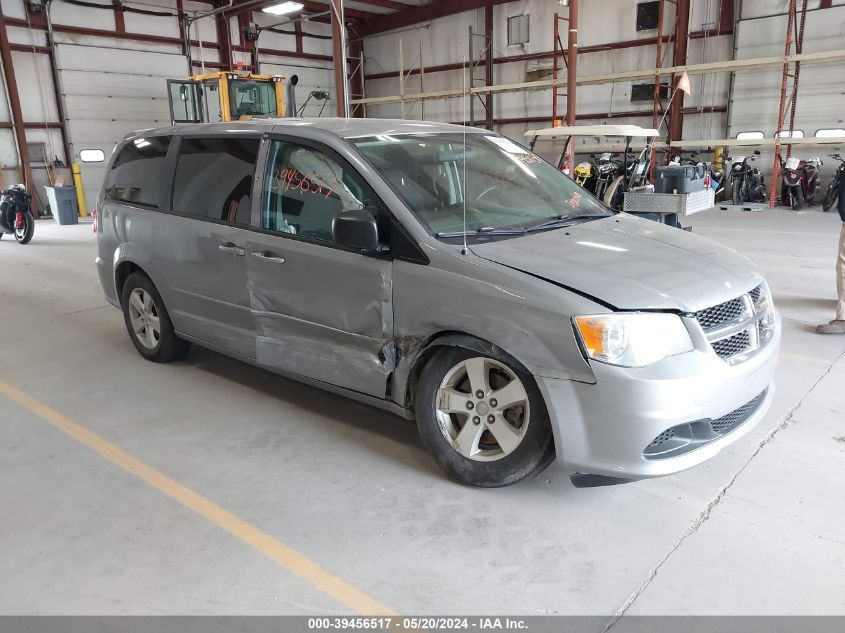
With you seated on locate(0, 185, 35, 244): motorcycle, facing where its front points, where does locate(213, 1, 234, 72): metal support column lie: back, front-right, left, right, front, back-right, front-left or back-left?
left

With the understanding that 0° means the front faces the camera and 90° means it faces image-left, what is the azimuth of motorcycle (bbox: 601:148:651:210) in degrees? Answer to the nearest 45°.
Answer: approximately 45°

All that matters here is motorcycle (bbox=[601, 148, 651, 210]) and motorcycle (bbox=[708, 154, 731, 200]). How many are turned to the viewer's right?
0

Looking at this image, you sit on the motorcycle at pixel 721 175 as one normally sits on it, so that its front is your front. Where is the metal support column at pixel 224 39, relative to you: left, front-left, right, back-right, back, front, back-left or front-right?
right

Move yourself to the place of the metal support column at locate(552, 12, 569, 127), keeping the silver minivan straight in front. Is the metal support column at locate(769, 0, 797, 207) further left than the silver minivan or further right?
left

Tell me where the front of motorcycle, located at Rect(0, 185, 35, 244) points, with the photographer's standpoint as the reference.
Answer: facing the viewer and to the right of the viewer

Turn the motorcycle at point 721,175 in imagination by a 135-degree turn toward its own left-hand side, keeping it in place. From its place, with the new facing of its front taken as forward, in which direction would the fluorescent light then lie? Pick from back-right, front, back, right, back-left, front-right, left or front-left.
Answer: back-left

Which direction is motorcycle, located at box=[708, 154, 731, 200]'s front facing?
toward the camera

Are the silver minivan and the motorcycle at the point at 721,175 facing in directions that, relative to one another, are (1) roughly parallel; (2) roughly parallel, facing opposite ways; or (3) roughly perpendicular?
roughly perpendicular

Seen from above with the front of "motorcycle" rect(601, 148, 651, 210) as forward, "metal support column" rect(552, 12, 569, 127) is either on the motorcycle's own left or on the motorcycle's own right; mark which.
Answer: on the motorcycle's own right

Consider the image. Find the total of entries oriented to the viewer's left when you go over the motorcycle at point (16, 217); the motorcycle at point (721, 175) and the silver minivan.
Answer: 0

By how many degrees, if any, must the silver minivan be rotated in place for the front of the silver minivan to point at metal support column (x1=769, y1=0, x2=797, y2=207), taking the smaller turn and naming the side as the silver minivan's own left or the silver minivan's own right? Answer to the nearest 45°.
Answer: approximately 90° to the silver minivan's own left

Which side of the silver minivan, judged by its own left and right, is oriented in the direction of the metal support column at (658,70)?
left

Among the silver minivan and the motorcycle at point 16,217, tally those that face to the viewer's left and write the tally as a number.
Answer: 0
